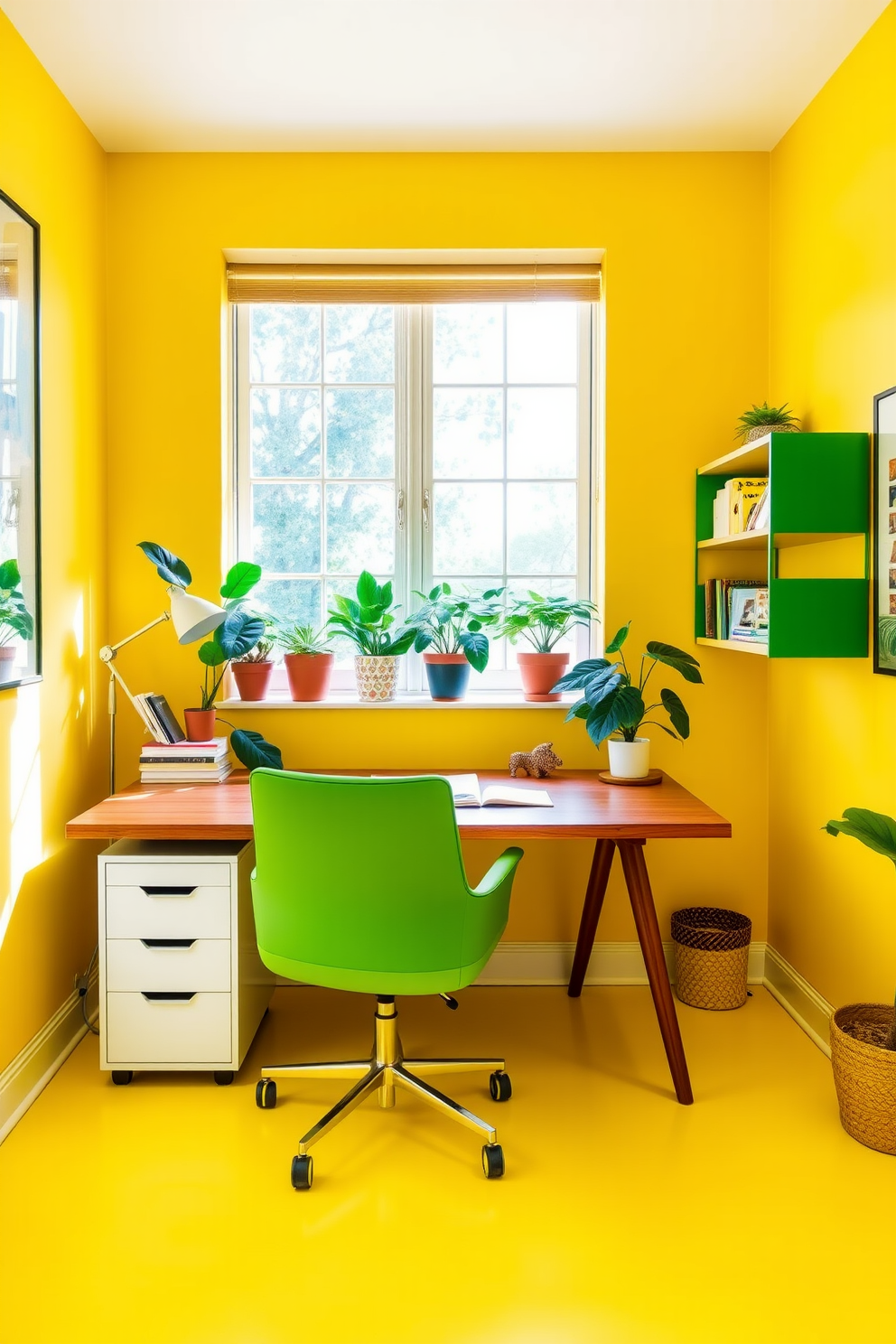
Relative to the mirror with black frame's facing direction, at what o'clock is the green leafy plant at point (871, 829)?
The green leafy plant is roughly at 1 o'clock from the mirror with black frame.

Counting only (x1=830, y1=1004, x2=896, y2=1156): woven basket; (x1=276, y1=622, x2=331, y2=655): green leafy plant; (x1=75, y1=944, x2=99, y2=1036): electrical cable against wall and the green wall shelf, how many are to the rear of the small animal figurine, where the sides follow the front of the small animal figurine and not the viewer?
2

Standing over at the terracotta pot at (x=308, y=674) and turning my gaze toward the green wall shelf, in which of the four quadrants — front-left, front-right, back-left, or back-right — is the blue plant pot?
front-left

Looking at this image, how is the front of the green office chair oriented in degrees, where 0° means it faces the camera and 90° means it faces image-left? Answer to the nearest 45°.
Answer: approximately 225°

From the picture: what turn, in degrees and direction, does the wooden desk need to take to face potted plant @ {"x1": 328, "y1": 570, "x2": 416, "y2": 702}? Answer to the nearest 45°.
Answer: approximately 135° to its right

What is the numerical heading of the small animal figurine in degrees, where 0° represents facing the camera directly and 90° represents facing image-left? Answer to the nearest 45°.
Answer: approximately 270°

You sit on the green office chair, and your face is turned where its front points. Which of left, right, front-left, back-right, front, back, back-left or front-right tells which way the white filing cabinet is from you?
left

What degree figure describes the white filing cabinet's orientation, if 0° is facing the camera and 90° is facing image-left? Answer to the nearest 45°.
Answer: approximately 0°

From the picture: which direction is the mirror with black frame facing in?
to the viewer's right

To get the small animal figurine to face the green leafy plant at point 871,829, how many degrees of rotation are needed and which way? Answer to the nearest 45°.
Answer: approximately 45° to its right

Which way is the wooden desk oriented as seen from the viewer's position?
toward the camera
